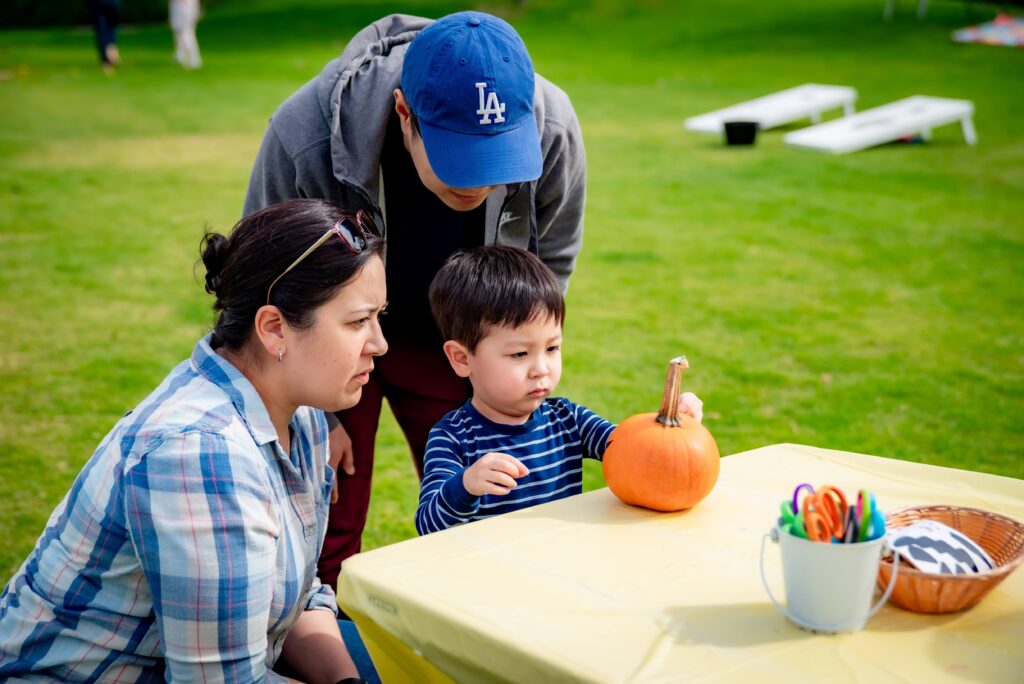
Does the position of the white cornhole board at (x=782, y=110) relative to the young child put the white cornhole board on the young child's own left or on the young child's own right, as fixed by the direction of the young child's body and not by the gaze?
on the young child's own left

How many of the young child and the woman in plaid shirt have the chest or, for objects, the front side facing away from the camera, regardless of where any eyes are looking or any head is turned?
0

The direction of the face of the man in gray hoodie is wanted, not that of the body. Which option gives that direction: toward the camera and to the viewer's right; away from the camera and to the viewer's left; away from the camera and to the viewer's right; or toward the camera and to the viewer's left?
toward the camera and to the viewer's right

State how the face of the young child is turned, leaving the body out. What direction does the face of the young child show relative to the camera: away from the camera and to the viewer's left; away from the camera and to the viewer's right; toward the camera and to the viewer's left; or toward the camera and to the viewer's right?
toward the camera and to the viewer's right

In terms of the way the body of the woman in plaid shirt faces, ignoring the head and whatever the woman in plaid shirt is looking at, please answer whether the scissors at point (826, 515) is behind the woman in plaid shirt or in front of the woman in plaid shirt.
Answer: in front

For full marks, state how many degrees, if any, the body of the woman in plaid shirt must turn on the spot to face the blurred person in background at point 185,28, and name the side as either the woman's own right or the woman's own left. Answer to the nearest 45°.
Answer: approximately 90° to the woman's own left

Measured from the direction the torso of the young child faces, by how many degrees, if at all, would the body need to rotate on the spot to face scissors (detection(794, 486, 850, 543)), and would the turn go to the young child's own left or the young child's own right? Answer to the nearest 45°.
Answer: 0° — they already face it

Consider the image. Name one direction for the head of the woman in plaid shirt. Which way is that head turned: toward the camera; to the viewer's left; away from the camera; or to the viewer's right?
to the viewer's right

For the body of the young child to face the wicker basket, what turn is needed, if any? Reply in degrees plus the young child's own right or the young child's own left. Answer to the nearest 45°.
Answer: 0° — they already face it

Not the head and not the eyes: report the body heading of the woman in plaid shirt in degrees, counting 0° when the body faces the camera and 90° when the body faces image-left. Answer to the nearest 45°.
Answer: approximately 270°

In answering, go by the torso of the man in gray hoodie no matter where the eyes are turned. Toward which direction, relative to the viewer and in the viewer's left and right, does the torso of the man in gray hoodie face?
facing the viewer and to the right of the viewer

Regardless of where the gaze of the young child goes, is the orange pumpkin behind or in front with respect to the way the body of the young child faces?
in front

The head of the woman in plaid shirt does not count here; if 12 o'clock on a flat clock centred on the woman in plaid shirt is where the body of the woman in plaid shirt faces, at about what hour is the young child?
The young child is roughly at 11 o'clock from the woman in plaid shirt.
